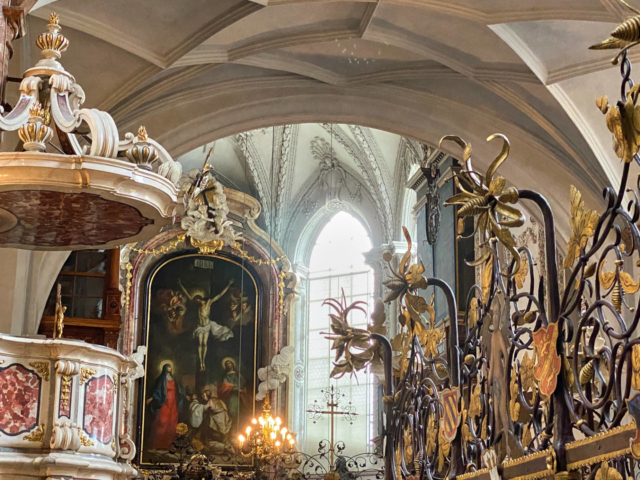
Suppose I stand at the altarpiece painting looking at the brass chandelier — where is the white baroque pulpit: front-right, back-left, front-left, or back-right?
front-right

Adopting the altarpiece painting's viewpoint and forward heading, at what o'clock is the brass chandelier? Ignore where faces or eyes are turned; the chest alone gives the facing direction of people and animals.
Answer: The brass chandelier is roughly at 11 o'clock from the altarpiece painting.

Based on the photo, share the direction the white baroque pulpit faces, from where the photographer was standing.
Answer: facing the viewer and to the right of the viewer

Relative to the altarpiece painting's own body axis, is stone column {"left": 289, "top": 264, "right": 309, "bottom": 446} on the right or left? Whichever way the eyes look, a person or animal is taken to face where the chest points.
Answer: on its left

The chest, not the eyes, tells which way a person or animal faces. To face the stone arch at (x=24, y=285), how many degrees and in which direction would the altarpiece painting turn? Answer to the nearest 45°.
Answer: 0° — it already faces it

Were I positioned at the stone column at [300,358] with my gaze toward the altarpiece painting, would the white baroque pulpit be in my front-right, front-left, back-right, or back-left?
front-left

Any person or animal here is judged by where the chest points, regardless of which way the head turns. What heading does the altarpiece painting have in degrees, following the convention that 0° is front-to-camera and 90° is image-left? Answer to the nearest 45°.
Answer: approximately 0°

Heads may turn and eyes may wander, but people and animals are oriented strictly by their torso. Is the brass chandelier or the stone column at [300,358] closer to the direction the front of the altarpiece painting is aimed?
the brass chandelier

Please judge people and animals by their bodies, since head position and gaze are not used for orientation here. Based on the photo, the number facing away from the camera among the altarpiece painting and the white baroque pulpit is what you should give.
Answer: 0
